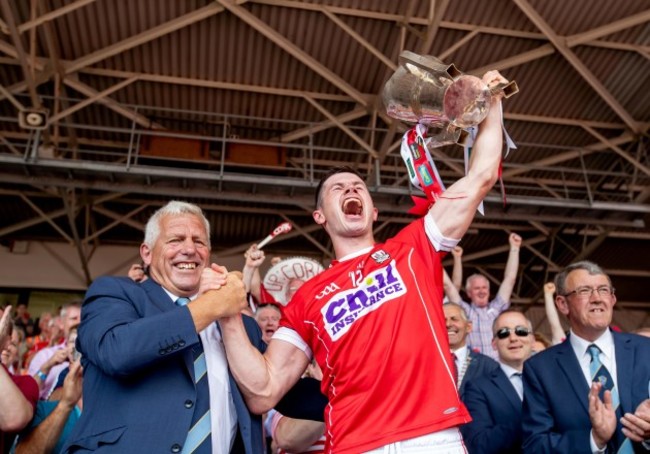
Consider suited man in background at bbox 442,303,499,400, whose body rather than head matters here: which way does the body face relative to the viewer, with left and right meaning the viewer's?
facing the viewer and to the left of the viewer

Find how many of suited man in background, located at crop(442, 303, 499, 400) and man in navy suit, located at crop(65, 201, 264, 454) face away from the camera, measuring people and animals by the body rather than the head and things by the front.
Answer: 0

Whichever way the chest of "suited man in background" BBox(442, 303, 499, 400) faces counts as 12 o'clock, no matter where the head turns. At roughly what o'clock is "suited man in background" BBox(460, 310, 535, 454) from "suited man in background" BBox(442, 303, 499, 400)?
"suited man in background" BBox(460, 310, 535, 454) is roughly at 10 o'clock from "suited man in background" BBox(442, 303, 499, 400).

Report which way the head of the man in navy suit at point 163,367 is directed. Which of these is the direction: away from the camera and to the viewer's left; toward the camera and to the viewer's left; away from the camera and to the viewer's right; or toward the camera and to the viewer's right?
toward the camera and to the viewer's right

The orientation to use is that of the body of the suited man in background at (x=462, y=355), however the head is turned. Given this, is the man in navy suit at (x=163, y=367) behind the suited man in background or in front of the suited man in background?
in front

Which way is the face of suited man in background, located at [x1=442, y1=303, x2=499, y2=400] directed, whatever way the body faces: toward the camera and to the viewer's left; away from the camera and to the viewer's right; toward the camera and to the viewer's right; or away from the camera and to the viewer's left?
toward the camera and to the viewer's left

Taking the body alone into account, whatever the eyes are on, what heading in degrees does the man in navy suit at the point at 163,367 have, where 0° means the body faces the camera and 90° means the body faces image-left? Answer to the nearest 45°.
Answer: approximately 315°

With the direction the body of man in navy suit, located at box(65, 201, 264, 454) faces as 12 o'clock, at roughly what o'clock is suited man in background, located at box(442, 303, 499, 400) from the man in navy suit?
The suited man in background is roughly at 9 o'clock from the man in navy suit.

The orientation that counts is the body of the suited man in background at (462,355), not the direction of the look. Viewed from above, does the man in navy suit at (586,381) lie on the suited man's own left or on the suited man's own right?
on the suited man's own left
